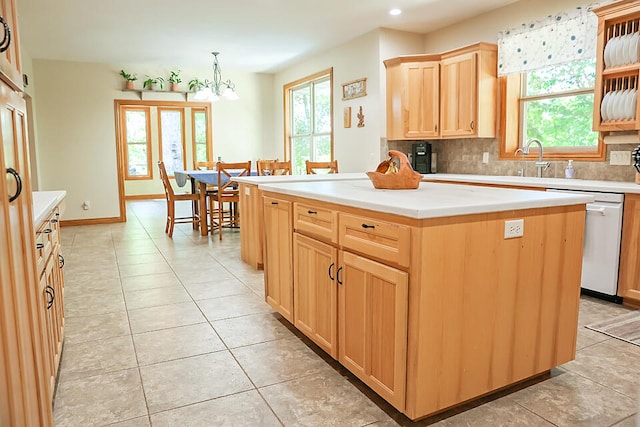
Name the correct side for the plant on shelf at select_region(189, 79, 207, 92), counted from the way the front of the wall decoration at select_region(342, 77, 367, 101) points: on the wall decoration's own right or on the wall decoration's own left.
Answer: on the wall decoration's own right

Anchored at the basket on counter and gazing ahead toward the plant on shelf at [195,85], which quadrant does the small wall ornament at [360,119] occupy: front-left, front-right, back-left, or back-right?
front-right

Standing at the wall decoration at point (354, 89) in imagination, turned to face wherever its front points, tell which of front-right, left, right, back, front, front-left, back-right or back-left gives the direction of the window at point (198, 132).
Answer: right

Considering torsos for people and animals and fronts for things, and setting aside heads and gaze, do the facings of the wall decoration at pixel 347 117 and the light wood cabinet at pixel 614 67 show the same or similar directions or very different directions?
same or similar directions

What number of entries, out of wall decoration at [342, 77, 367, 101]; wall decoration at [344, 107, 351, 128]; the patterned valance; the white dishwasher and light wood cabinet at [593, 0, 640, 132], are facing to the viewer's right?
0

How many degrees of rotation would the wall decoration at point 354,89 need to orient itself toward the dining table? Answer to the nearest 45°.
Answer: approximately 45° to its right

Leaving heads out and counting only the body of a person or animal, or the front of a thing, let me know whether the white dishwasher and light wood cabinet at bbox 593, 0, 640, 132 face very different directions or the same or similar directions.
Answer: same or similar directions

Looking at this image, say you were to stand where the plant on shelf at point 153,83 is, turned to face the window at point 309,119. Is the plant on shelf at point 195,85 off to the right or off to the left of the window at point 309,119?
left

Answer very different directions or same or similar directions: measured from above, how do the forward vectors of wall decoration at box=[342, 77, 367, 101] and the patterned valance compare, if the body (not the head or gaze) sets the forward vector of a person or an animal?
same or similar directions

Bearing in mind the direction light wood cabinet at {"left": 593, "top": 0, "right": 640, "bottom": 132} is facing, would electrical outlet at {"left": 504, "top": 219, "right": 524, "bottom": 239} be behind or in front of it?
in front

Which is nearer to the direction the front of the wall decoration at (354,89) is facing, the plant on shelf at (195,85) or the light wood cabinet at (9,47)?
the light wood cabinet

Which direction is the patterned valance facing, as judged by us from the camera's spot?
facing the viewer and to the left of the viewer

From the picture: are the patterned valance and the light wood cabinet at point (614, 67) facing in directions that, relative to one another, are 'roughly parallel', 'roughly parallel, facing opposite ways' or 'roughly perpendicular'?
roughly parallel

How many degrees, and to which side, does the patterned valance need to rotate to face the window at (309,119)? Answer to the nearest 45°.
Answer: approximately 90° to its right

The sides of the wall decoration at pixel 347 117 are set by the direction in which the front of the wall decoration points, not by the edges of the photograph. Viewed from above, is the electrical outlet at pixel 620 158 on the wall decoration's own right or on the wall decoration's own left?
on the wall decoration's own left
